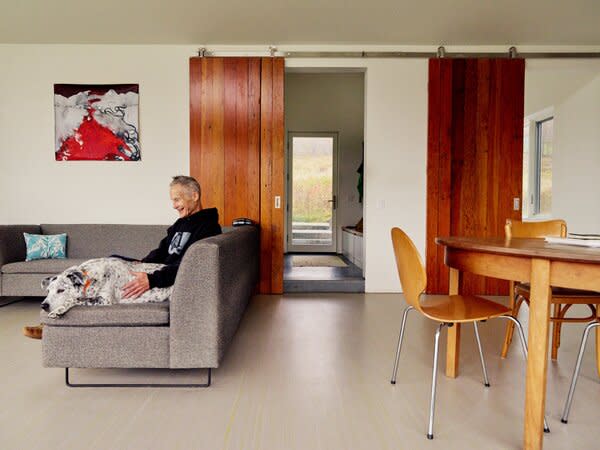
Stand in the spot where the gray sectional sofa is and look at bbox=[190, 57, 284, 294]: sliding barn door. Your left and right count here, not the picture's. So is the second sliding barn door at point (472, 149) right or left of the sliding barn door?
right

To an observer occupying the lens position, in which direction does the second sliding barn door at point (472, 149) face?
facing the viewer

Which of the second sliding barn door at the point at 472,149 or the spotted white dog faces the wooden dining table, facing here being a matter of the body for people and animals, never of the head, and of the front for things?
the second sliding barn door

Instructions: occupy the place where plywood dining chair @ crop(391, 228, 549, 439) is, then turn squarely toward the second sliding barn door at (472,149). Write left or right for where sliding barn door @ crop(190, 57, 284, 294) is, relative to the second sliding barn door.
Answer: left

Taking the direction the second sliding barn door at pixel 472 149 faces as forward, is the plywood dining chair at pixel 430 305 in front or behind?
in front

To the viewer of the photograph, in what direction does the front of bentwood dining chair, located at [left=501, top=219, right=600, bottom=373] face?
facing the viewer and to the right of the viewer

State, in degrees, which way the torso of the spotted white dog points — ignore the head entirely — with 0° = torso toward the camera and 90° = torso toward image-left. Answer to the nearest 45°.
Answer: approximately 45°

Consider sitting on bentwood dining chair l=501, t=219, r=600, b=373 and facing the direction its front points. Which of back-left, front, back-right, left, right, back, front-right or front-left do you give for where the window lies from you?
back-left

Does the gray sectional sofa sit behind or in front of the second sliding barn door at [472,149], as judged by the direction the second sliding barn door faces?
in front

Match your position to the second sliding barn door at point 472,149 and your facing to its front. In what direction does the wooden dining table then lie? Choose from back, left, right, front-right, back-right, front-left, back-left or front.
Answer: front

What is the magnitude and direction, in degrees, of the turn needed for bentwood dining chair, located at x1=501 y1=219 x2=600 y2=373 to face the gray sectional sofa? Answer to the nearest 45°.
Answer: approximately 90° to its right

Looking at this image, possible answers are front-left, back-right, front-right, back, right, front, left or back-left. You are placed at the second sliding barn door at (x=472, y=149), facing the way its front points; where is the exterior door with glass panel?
back-right
